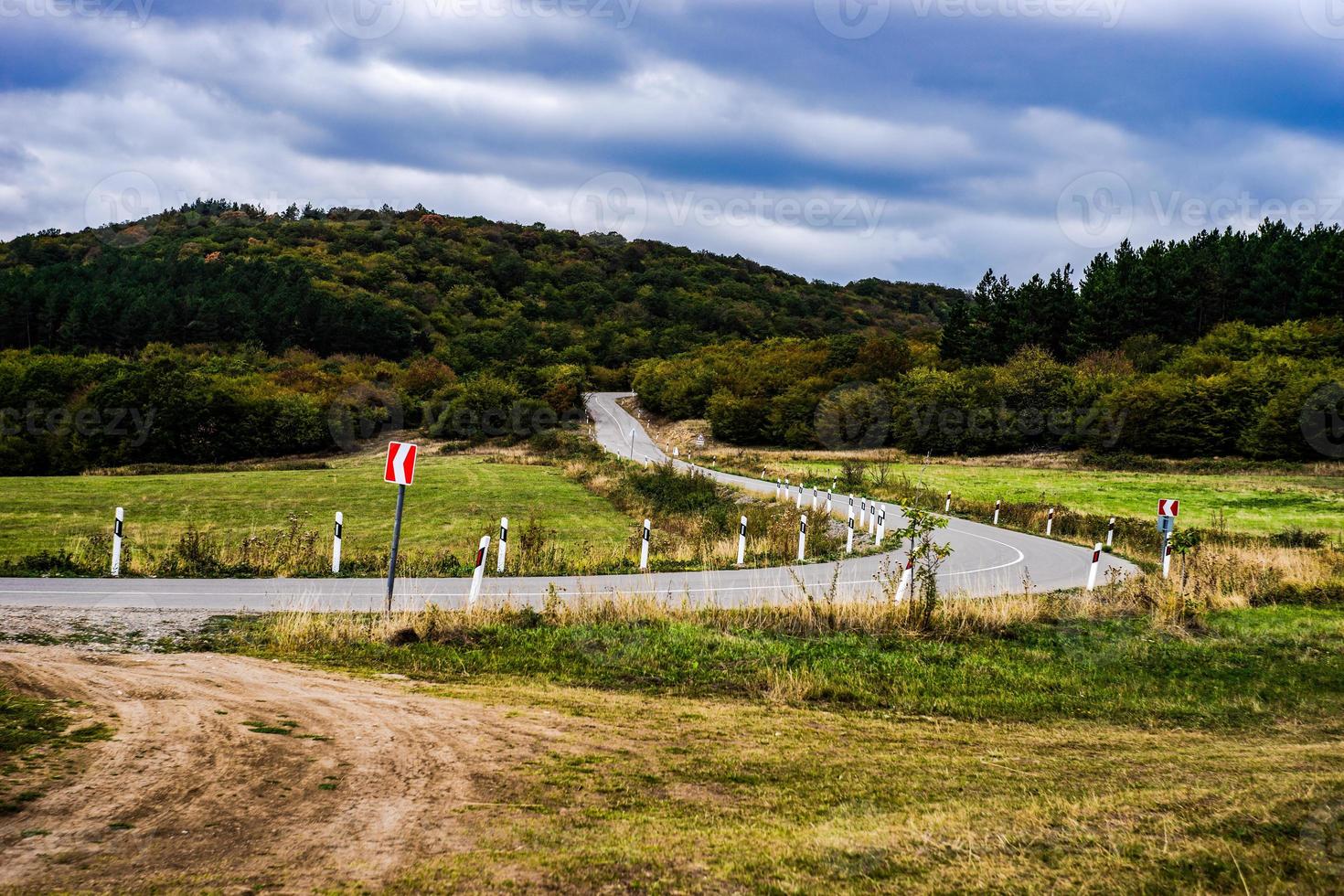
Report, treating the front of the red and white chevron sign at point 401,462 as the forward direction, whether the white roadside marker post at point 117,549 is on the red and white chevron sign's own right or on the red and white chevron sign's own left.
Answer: on the red and white chevron sign's own right

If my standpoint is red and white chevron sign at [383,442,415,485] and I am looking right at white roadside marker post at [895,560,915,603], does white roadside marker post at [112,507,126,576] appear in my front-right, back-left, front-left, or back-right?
back-left

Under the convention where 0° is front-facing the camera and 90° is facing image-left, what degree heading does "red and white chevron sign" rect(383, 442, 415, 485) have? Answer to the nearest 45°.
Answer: approximately 0°

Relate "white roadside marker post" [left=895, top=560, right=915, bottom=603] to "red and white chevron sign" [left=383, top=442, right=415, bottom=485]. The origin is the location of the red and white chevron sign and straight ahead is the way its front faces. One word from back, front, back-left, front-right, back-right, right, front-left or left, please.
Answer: left
